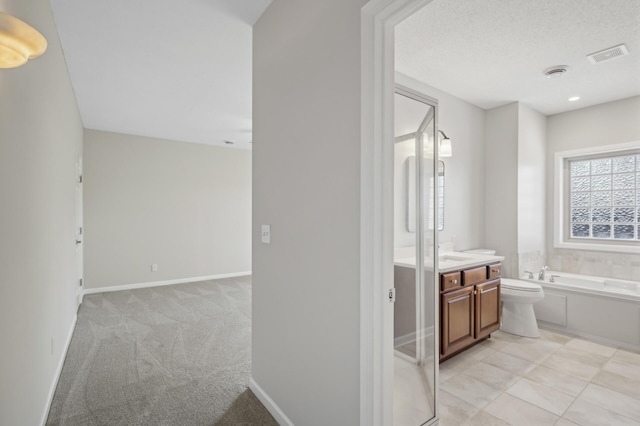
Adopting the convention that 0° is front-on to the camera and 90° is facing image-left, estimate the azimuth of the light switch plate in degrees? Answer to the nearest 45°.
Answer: approximately 45°

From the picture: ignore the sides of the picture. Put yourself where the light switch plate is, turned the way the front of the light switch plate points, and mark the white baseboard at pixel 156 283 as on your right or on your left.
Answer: on your right

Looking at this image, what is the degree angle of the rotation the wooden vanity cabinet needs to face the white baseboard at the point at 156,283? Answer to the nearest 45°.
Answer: approximately 135° to its right

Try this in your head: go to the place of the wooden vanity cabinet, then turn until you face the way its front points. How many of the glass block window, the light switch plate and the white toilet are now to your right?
1

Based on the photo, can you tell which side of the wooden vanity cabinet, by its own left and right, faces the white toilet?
left

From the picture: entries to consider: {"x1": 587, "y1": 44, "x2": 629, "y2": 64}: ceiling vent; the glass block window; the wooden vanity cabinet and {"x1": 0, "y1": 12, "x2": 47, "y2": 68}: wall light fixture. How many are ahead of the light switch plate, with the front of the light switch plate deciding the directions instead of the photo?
1

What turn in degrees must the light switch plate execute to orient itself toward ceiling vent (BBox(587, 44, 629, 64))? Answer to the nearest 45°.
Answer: approximately 135° to its left

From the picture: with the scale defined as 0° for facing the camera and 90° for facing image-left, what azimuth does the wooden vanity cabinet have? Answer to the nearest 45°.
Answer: approximately 315°

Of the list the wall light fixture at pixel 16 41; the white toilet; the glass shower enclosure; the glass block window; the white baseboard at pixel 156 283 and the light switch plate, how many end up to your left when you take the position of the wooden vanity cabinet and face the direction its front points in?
2

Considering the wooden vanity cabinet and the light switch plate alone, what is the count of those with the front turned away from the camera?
0

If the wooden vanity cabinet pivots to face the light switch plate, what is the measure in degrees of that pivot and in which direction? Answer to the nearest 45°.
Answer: approximately 90° to its right

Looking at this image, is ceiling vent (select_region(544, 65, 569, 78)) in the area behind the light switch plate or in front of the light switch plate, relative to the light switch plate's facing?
behind

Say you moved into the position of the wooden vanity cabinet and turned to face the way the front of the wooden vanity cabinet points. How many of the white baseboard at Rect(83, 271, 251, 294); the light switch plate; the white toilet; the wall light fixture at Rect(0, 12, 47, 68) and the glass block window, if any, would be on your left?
2

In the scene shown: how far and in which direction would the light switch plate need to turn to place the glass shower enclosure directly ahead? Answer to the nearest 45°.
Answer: approximately 135° to its left

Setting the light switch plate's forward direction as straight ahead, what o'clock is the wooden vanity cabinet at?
The wooden vanity cabinet is roughly at 7 o'clock from the light switch plate.
